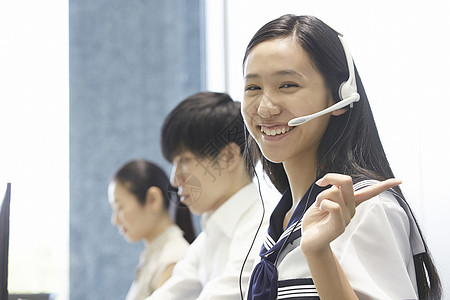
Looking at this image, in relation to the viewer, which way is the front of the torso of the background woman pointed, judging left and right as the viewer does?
facing to the left of the viewer

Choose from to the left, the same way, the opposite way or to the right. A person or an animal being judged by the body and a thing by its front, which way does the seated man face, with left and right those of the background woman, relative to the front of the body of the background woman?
the same way

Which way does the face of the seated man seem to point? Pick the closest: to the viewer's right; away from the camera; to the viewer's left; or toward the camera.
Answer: to the viewer's left

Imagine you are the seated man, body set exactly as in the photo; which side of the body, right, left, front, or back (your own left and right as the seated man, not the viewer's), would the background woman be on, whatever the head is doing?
right

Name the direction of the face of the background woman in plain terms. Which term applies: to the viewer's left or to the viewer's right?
to the viewer's left

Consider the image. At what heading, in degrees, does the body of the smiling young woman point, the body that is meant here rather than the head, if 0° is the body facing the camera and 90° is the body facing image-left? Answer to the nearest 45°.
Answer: approximately 45°

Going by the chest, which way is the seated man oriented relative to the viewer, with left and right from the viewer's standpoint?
facing to the left of the viewer

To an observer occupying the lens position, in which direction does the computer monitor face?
facing to the right of the viewer

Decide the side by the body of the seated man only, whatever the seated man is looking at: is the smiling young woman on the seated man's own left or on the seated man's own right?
on the seated man's own left

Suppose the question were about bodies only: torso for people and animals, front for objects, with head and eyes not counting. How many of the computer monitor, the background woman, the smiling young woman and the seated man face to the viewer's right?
1

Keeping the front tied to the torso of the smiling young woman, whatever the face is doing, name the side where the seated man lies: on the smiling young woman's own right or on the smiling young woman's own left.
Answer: on the smiling young woman's own right

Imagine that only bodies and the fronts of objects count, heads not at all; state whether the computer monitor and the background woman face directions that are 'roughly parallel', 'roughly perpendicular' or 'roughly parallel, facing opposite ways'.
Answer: roughly parallel, facing opposite ways
